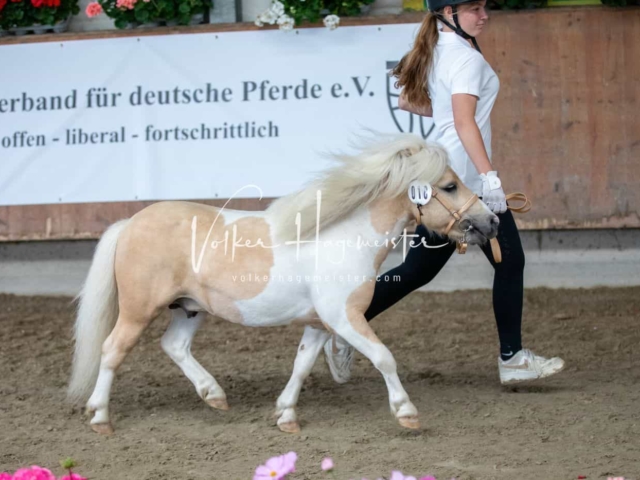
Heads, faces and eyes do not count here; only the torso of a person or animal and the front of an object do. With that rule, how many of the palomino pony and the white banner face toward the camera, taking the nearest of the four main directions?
1

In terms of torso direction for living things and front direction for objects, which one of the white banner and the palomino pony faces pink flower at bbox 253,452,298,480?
the white banner

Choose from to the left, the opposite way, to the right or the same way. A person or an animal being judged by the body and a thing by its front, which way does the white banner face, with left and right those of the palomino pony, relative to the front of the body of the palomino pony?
to the right

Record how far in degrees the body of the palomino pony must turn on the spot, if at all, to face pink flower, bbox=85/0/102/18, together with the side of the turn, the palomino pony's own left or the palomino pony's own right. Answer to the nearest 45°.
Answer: approximately 90° to the palomino pony's own left

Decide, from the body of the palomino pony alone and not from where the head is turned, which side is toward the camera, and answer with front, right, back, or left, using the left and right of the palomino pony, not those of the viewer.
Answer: right

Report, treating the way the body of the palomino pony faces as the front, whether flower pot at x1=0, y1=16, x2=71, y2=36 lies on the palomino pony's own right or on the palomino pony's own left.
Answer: on the palomino pony's own left

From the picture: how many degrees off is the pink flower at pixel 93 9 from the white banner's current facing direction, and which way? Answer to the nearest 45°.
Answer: approximately 135° to its right

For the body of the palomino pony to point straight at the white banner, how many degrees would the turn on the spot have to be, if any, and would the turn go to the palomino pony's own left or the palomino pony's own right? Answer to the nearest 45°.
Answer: approximately 90° to the palomino pony's own left

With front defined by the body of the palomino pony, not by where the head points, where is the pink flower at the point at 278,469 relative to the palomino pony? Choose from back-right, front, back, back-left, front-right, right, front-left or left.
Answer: right

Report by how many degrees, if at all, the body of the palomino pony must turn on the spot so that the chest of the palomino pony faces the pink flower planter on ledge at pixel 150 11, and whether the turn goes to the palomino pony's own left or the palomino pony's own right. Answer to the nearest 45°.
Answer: approximately 90° to the palomino pony's own left
